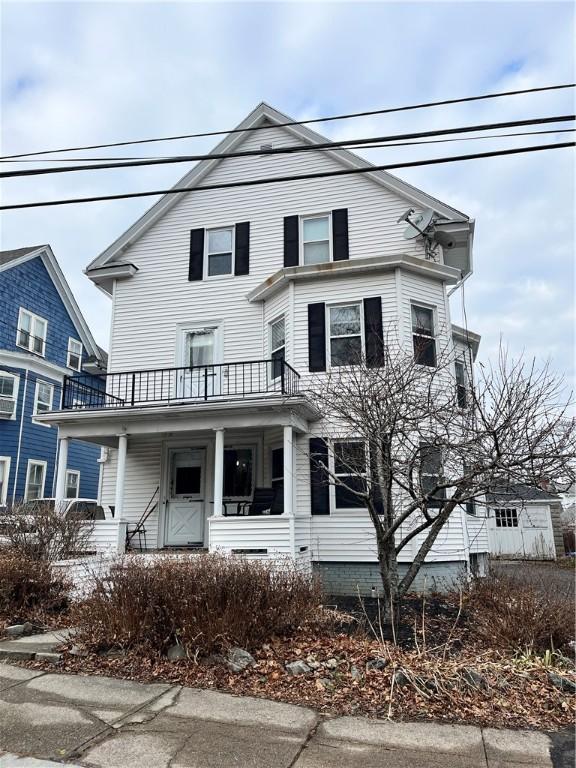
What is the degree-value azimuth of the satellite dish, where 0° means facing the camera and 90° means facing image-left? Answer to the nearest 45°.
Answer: approximately 45°

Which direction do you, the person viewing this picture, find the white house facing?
facing the viewer

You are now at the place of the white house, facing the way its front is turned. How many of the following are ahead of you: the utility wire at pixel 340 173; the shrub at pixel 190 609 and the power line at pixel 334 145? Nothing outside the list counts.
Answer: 3

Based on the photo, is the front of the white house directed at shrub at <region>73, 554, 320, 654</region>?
yes

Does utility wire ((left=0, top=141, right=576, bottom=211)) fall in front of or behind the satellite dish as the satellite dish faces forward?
in front

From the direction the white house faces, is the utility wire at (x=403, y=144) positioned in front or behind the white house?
in front

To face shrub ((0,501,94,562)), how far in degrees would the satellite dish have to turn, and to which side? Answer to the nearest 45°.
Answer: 0° — it already faces it

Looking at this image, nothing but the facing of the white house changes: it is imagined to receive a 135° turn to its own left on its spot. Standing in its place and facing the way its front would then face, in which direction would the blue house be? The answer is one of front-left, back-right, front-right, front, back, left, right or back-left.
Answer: left

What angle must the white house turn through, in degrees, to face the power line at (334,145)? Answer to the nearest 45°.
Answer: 0° — it already faces it
